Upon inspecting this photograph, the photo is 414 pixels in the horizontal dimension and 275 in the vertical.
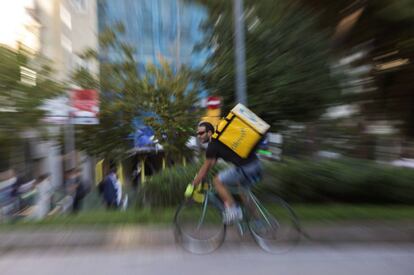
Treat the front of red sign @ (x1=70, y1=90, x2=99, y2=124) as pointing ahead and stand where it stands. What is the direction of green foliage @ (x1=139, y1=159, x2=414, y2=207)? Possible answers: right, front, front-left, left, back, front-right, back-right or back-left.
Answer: front-left

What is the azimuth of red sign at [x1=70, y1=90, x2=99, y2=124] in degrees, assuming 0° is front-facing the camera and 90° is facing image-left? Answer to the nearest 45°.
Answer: approximately 0°

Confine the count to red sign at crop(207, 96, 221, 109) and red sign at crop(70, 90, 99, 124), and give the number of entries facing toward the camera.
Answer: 2
